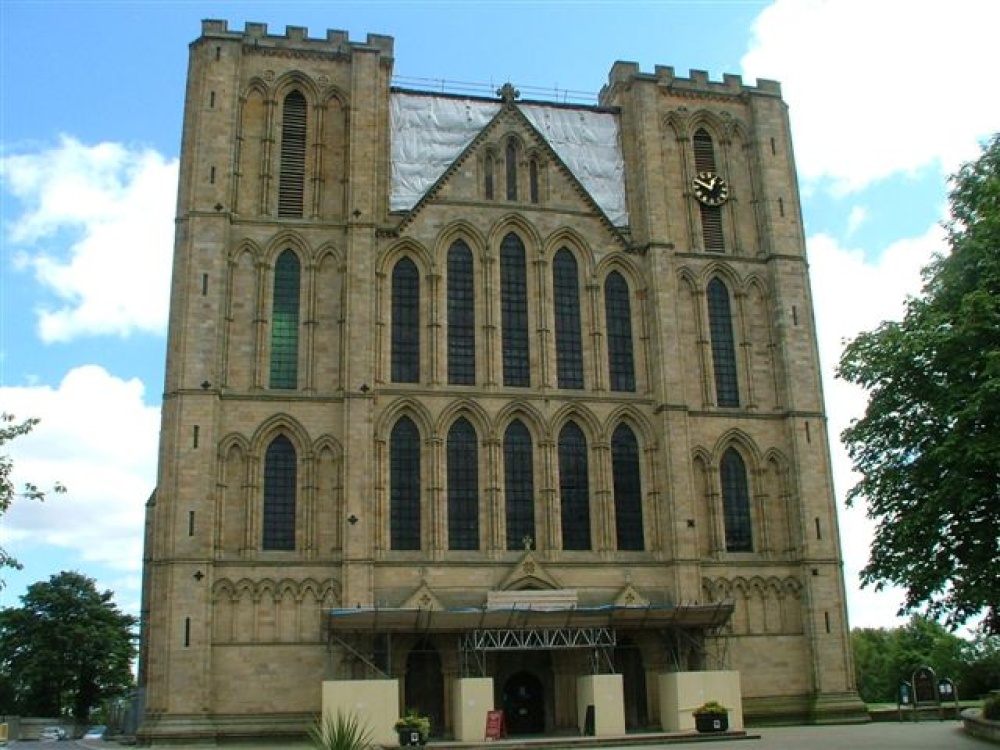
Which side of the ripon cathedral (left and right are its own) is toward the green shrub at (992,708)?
left

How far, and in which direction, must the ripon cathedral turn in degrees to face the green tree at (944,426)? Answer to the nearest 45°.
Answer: approximately 45° to its left

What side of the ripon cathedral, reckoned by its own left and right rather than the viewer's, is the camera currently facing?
front
